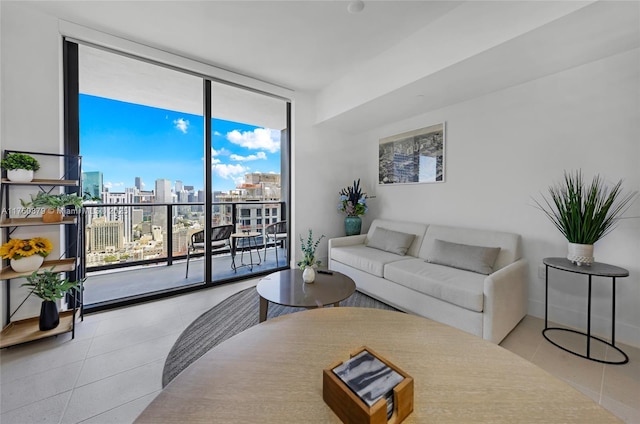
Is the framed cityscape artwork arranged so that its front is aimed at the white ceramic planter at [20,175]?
yes

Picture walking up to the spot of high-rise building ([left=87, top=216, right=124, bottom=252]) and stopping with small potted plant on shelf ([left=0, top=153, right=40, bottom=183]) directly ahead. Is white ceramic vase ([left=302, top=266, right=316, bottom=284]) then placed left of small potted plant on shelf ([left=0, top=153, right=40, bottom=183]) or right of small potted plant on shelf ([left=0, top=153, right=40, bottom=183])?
left

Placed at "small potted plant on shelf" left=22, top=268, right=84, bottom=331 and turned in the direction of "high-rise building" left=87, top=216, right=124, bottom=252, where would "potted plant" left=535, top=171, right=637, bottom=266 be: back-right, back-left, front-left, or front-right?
back-right

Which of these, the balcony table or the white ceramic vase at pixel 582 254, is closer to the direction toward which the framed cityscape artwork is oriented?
the balcony table

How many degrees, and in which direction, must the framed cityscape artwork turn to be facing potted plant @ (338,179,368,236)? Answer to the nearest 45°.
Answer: approximately 45° to its right

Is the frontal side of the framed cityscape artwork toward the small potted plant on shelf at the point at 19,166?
yes

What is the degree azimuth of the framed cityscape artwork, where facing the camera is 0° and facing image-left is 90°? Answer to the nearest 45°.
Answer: approximately 45°

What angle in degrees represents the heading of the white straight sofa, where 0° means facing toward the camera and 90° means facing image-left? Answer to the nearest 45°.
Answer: approximately 45°
